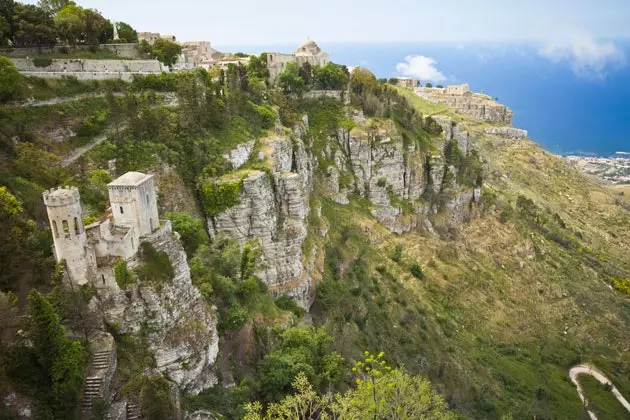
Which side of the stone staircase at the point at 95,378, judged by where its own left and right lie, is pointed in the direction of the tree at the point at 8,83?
back

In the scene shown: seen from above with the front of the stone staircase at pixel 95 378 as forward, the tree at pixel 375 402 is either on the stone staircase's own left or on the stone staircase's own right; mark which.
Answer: on the stone staircase's own left

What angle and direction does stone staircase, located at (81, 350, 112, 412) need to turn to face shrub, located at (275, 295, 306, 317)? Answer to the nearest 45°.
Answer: approximately 135° to its left

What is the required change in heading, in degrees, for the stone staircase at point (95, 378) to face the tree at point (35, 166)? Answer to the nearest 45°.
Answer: approximately 180°

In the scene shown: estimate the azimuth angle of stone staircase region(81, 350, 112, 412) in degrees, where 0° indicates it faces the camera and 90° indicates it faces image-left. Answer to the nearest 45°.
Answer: approximately 0°

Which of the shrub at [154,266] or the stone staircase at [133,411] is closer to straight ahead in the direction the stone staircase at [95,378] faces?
the stone staircase

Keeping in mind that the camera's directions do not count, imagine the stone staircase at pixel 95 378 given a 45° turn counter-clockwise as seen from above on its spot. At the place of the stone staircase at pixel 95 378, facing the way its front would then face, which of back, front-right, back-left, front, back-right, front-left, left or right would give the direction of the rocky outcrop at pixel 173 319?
left
